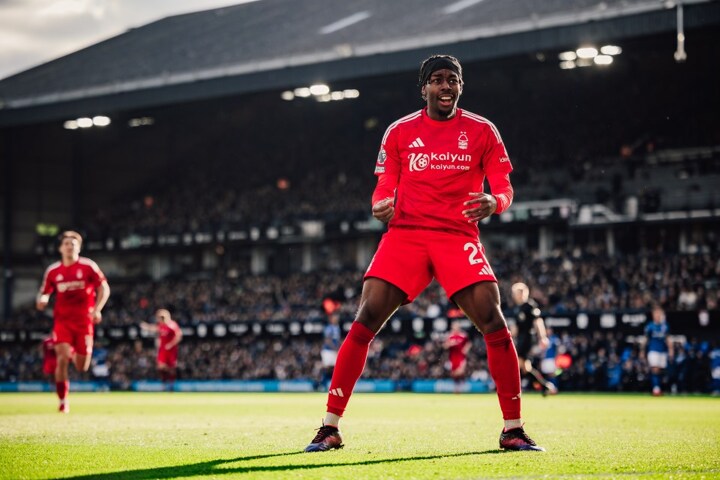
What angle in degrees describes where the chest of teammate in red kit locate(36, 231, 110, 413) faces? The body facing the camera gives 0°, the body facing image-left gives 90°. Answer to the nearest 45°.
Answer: approximately 0°

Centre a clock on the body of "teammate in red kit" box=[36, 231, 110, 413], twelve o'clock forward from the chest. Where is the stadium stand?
The stadium stand is roughly at 7 o'clock from the teammate in red kit.
